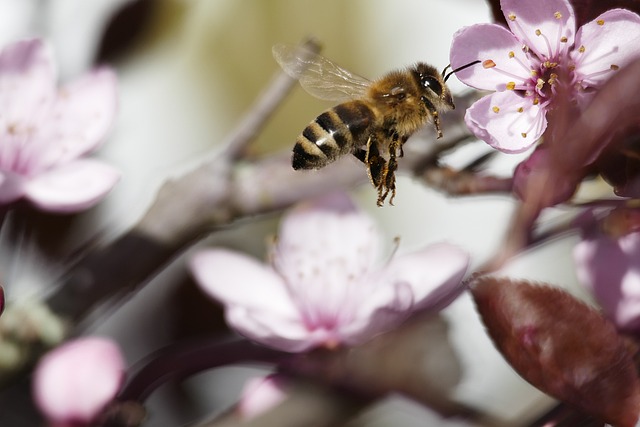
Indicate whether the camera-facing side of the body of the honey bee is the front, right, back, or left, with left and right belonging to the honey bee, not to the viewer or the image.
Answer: right
